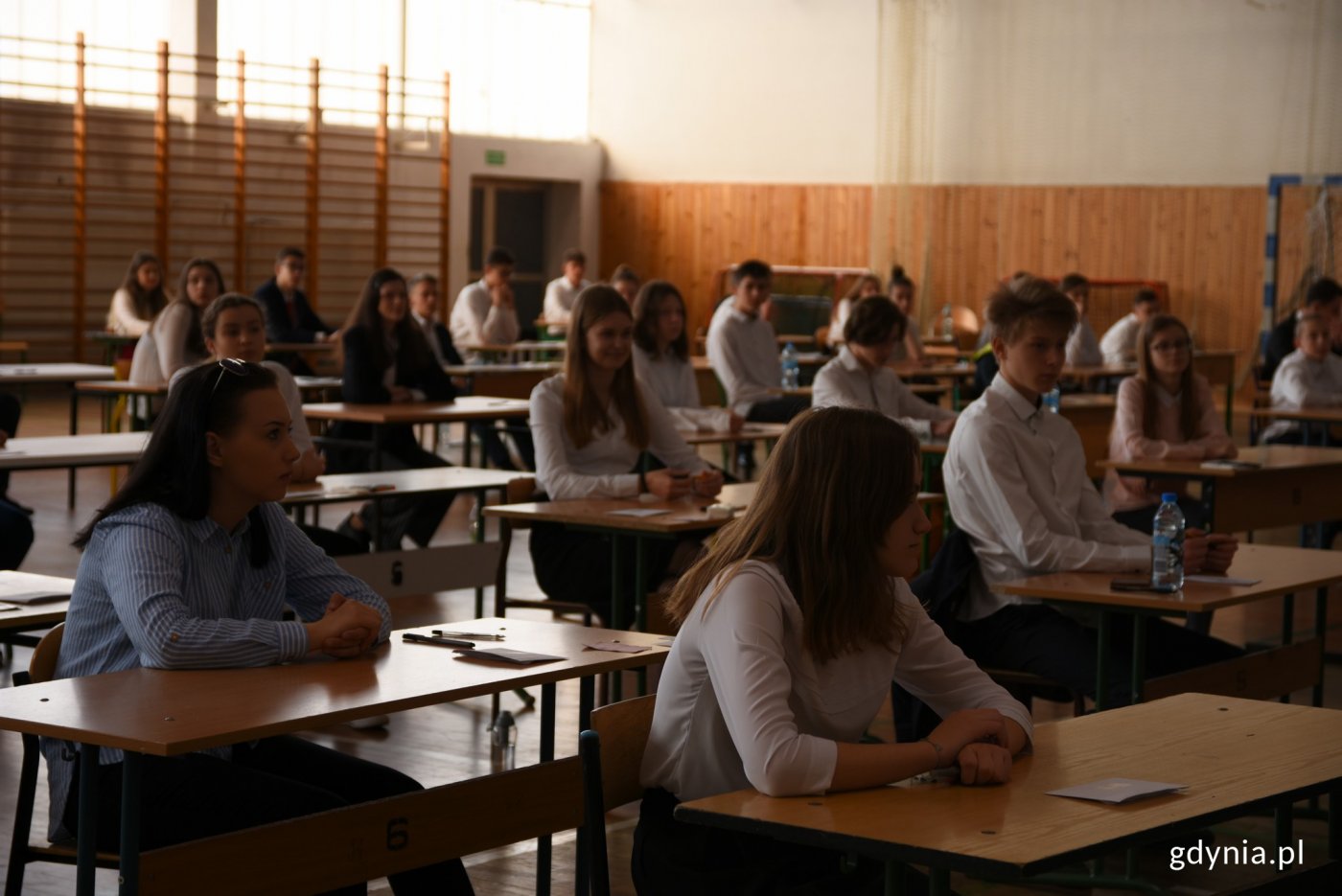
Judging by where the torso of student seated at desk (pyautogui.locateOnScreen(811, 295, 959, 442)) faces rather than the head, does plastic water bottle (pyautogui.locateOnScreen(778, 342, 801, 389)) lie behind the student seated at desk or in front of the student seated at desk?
behind

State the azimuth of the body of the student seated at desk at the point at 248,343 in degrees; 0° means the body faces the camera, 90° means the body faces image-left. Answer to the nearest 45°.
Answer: approximately 315°

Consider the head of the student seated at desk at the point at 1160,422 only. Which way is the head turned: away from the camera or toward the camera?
toward the camera

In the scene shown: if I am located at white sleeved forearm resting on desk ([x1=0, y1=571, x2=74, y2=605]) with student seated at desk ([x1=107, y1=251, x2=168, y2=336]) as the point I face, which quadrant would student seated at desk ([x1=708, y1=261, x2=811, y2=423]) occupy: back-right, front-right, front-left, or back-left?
front-right

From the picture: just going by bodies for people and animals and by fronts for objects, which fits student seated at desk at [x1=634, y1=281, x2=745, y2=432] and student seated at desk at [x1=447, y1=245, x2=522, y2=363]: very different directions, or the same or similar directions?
same or similar directions

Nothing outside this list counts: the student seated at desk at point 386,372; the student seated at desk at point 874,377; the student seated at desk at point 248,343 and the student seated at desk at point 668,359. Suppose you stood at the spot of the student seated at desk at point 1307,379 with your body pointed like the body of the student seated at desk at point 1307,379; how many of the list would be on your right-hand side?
4

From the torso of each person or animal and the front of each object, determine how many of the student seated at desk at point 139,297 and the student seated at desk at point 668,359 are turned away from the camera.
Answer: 0

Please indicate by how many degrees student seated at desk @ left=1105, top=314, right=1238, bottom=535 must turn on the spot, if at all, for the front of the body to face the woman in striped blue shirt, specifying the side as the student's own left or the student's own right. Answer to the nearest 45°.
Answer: approximately 45° to the student's own right

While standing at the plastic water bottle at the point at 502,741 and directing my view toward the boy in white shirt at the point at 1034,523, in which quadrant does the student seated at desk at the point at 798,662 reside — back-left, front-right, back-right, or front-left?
front-right

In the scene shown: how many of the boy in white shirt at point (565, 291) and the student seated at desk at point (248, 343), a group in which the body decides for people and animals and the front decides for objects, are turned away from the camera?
0

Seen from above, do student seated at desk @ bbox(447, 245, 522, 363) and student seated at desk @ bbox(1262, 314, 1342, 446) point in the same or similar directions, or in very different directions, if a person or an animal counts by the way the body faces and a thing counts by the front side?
same or similar directions

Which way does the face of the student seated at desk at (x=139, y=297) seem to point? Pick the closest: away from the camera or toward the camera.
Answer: toward the camera

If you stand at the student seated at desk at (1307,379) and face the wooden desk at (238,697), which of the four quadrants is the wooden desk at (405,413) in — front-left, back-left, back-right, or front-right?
front-right

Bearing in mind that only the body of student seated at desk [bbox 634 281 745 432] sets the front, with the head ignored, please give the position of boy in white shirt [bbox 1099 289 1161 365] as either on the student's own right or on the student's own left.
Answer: on the student's own left

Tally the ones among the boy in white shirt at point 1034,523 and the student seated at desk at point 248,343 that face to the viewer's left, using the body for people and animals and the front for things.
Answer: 0

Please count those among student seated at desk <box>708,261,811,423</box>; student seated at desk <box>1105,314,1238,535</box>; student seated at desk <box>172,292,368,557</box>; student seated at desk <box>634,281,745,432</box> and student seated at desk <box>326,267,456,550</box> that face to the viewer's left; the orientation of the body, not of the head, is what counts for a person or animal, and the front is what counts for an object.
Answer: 0
